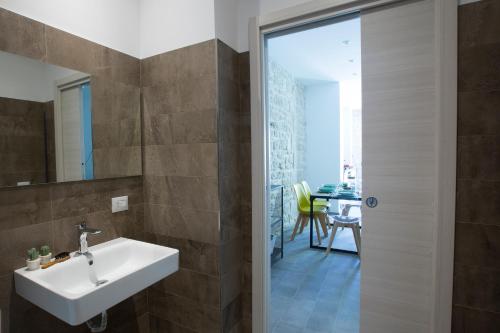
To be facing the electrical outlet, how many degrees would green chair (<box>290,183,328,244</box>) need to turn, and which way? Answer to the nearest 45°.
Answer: approximately 135° to its right

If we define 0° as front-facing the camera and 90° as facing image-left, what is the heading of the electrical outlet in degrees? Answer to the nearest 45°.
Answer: approximately 315°

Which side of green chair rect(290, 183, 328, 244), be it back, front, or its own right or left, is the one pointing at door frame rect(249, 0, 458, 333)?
right

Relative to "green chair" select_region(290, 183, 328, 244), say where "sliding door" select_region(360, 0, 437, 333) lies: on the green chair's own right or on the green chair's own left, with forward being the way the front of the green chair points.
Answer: on the green chair's own right

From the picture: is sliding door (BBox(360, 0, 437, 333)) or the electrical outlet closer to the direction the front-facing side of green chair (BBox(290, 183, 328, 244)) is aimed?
the sliding door

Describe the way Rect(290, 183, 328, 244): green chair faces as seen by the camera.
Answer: facing to the right of the viewer
